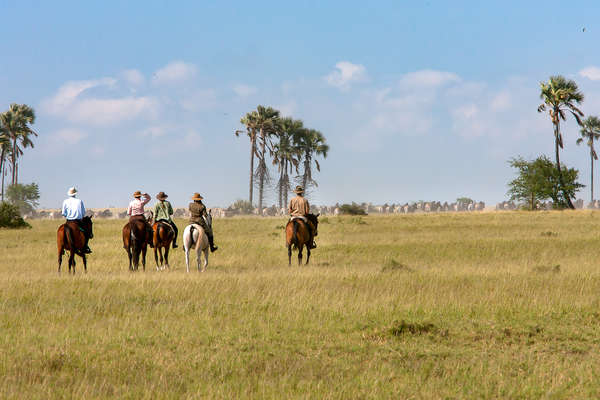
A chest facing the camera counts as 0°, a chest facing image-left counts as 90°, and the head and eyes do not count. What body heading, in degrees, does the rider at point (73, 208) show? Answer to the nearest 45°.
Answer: approximately 225°

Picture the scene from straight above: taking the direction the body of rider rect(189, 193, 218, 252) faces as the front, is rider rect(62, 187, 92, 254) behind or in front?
behind

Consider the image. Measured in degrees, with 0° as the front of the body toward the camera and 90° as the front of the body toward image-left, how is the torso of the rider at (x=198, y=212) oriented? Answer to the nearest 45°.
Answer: approximately 225°

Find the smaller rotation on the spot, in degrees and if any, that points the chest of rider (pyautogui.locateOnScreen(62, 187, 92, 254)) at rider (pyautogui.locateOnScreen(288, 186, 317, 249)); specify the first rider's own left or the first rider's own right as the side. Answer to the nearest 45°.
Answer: approximately 45° to the first rider's own right

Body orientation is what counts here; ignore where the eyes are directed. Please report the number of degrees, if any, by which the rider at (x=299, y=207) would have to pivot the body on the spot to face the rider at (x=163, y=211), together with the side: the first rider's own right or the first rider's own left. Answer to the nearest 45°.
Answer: approximately 135° to the first rider's own left

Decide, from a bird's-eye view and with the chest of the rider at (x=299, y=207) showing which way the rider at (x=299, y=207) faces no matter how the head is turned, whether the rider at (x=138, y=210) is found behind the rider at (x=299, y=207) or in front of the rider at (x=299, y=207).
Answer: behind

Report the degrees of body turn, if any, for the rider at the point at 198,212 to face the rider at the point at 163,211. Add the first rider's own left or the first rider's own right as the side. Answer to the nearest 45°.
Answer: approximately 90° to the first rider's own left

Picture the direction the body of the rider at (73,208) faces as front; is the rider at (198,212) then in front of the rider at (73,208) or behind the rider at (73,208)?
in front

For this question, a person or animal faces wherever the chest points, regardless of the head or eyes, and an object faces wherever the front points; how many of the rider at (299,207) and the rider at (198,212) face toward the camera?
0

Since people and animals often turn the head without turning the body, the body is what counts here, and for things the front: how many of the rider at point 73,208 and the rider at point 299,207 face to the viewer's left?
0
